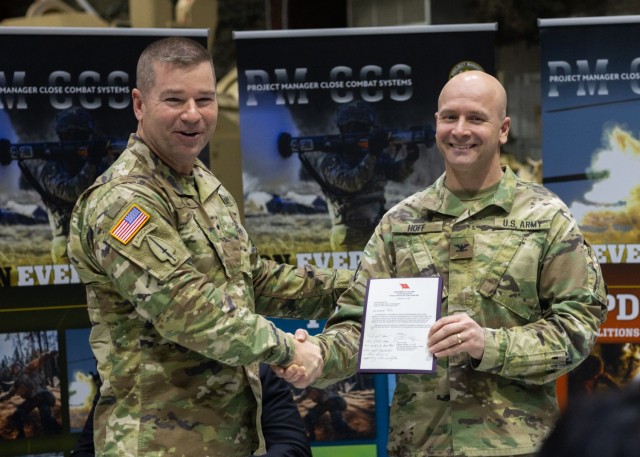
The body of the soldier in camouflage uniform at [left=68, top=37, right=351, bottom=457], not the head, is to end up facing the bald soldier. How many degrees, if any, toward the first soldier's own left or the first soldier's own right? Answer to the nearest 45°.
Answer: approximately 45° to the first soldier's own left

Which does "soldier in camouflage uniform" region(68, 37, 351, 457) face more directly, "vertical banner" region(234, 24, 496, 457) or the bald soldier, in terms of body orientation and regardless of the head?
the bald soldier

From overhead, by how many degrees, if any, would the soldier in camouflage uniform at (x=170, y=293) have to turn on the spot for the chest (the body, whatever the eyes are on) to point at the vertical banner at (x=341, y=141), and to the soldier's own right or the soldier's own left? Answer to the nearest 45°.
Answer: approximately 90° to the soldier's own left

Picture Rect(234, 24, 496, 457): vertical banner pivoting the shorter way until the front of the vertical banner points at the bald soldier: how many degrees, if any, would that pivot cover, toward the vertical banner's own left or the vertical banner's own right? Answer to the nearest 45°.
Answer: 0° — it already faces them

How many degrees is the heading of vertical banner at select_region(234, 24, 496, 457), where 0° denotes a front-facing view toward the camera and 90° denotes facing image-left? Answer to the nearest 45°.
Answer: approximately 0°
